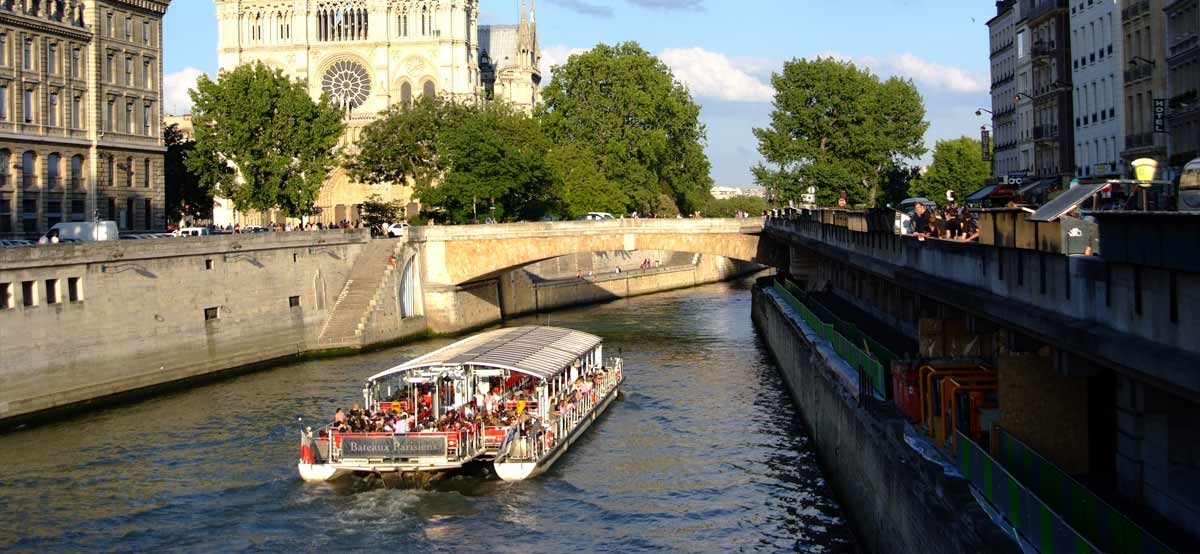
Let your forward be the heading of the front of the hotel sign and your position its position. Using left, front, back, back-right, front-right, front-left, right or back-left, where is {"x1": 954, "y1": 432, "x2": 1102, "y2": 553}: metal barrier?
front

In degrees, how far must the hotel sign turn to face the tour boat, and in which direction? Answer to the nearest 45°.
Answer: approximately 45° to its right

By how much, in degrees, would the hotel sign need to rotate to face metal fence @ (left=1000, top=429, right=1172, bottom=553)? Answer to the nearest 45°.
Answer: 0° — it already faces it

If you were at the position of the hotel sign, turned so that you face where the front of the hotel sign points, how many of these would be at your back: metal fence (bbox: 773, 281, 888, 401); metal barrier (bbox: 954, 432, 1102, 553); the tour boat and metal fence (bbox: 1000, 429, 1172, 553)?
0

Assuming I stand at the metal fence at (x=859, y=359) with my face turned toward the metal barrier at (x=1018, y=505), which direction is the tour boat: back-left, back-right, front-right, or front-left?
back-right

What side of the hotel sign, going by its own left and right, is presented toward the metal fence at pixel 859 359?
front

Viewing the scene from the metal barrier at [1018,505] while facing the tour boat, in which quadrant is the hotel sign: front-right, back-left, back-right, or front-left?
front-right

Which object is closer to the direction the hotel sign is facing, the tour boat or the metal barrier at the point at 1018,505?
the metal barrier

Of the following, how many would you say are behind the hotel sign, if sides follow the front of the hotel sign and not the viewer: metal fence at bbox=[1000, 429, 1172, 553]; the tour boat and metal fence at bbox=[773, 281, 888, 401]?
0

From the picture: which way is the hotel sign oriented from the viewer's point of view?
toward the camera
